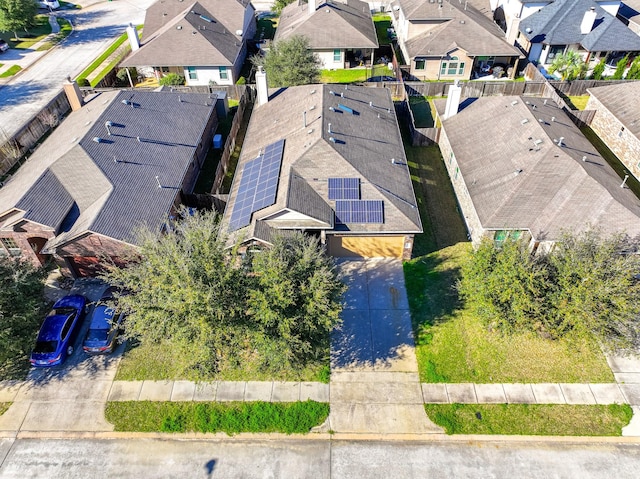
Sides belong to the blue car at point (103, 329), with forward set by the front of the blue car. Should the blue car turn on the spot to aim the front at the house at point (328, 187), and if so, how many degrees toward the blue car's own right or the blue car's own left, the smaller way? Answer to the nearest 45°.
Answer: approximately 45° to the blue car's own right

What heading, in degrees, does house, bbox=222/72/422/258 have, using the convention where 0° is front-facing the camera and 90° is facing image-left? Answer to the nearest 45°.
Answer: approximately 0°

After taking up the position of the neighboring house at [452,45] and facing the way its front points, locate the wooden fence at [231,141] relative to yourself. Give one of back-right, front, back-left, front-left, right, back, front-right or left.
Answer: back-left

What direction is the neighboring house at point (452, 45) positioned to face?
away from the camera

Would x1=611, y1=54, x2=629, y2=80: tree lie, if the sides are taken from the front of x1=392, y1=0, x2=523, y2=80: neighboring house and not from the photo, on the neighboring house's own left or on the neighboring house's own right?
on the neighboring house's own right

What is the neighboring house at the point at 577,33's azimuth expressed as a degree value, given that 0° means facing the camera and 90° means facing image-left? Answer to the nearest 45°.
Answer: approximately 180°

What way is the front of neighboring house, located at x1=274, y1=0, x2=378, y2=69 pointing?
away from the camera

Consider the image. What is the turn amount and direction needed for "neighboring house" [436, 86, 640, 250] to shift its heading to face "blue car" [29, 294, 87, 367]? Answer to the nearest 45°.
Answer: approximately 45° to its right

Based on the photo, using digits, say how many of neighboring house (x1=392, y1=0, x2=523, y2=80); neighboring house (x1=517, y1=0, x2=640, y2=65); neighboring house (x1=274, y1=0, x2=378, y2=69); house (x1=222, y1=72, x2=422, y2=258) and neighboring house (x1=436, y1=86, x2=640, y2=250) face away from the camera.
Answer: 3

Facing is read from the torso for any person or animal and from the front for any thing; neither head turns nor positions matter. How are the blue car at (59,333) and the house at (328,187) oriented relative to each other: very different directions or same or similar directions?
very different directions

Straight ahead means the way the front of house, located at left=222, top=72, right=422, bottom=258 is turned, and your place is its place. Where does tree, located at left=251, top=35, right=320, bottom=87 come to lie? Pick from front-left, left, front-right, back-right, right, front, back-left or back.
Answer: back

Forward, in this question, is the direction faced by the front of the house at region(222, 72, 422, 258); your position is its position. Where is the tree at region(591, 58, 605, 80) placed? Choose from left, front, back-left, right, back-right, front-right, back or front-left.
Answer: back-left

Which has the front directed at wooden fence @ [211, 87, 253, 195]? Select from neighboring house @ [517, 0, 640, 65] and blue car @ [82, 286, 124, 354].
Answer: the blue car

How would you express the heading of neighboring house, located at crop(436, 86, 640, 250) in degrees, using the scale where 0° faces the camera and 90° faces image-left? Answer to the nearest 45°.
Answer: approximately 0°

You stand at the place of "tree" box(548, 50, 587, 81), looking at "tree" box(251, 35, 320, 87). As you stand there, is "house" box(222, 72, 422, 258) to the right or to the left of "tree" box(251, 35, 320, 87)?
left

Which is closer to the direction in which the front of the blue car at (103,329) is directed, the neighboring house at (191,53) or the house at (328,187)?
the neighboring house

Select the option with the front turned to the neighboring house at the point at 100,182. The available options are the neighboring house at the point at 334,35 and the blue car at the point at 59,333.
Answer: the blue car
